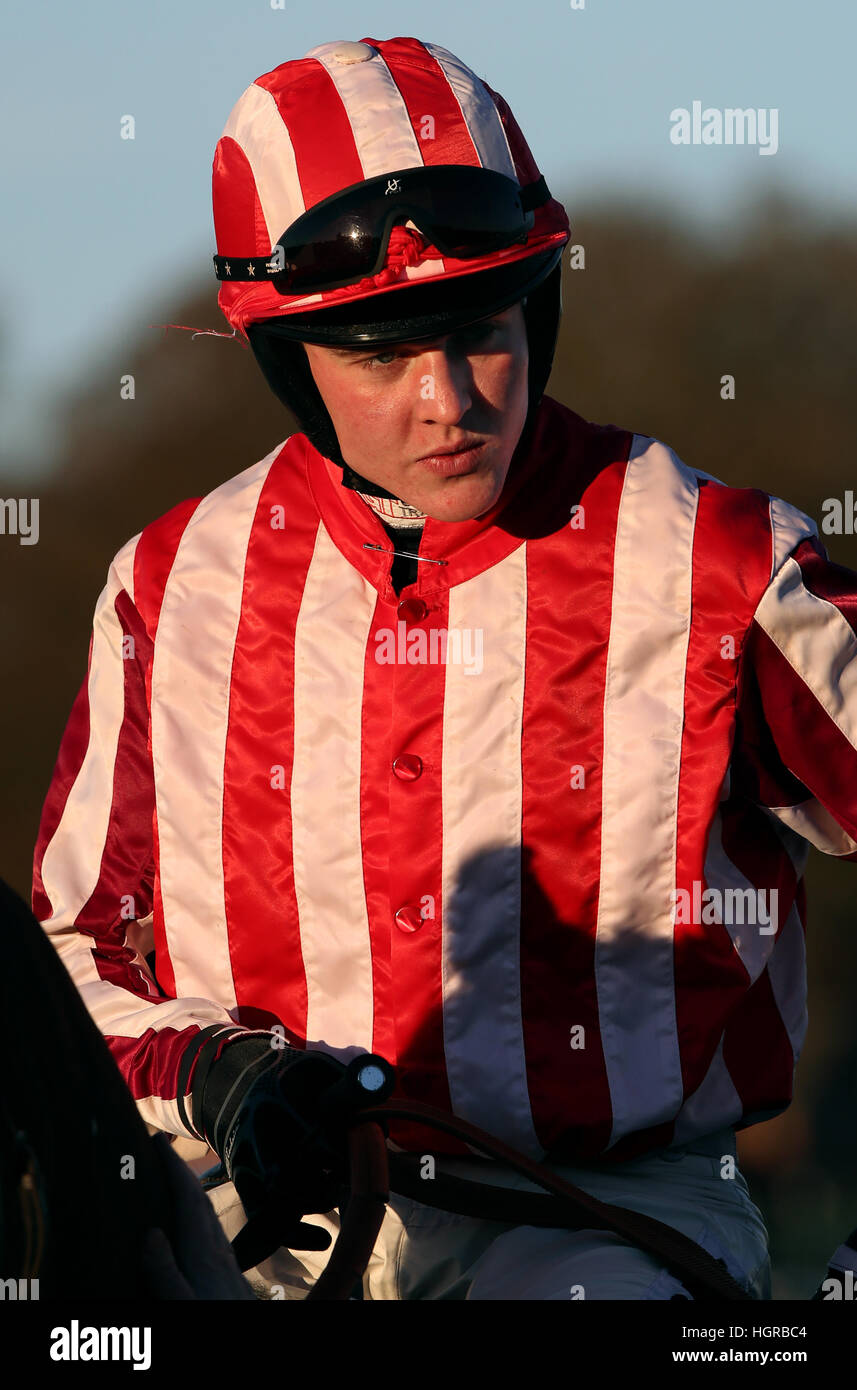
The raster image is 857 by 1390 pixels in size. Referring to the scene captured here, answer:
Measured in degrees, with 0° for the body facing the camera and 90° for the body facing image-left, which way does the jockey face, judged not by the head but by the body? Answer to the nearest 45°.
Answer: approximately 0°
